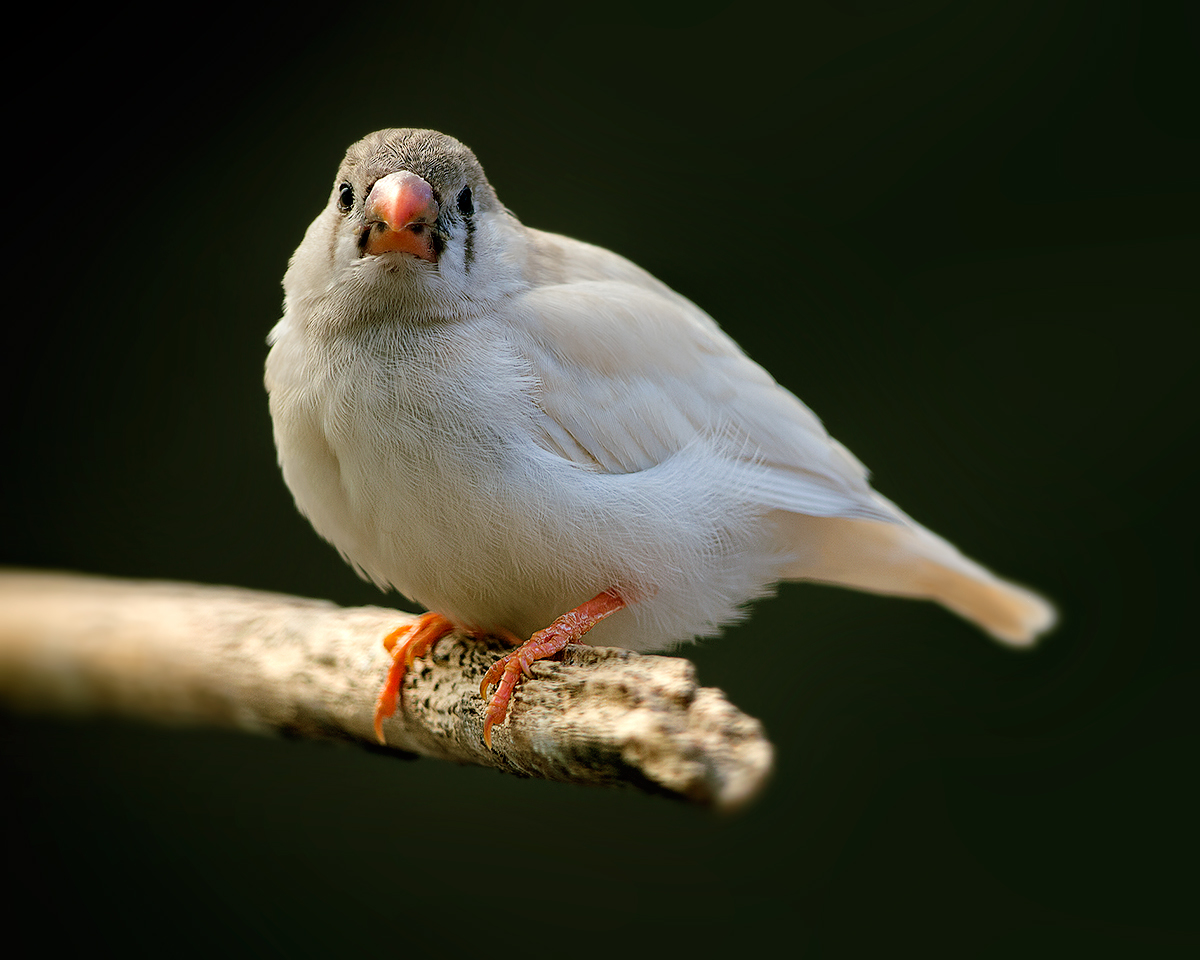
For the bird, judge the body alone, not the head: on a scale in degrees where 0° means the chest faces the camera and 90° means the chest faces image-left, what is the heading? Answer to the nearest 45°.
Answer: approximately 45°
